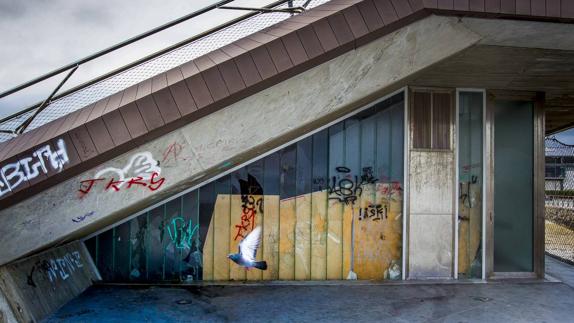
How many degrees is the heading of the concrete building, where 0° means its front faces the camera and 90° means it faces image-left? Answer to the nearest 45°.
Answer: approximately 0°

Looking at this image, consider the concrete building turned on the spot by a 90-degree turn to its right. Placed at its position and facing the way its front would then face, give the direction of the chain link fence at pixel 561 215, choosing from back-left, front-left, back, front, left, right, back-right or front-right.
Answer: back-right
